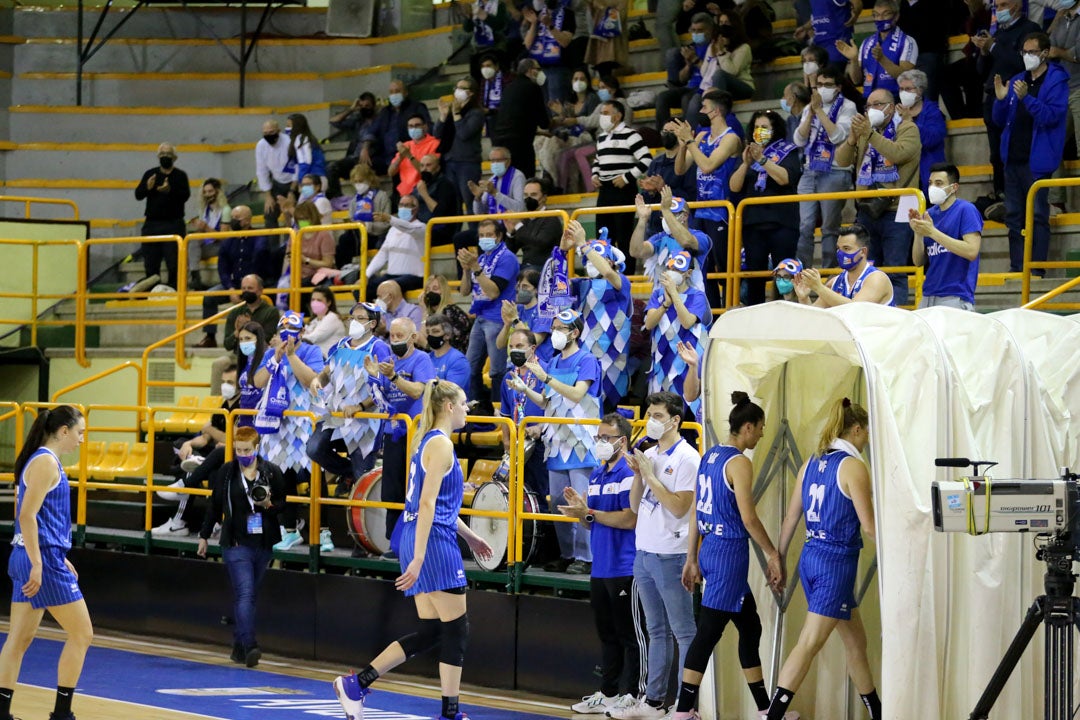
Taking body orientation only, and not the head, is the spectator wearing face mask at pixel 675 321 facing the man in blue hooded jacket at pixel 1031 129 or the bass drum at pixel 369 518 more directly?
the bass drum

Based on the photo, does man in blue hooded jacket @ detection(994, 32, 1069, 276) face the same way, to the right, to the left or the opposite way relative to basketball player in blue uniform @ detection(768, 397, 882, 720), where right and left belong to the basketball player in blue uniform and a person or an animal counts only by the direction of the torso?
the opposite way

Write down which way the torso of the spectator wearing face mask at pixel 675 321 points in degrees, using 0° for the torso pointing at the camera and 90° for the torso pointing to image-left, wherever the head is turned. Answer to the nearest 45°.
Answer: approximately 45°

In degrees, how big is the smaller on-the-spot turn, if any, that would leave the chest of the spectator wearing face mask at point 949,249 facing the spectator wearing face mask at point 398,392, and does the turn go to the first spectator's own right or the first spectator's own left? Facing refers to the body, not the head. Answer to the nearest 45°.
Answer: approximately 45° to the first spectator's own right

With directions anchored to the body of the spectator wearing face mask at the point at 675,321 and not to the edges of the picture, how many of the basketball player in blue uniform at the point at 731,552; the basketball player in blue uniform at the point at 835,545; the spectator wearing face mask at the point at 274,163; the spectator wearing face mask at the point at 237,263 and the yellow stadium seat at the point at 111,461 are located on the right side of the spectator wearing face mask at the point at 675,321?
3

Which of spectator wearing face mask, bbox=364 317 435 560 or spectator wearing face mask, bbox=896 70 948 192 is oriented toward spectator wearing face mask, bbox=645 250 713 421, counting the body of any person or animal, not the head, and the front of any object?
spectator wearing face mask, bbox=896 70 948 192

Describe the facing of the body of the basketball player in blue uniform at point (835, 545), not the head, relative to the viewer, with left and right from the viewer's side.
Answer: facing away from the viewer and to the right of the viewer

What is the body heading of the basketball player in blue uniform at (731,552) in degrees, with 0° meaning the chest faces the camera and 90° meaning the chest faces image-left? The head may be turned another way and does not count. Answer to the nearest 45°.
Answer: approximately 225°

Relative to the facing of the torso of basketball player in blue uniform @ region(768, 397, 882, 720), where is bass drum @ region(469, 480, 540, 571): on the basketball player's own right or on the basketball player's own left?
on the basketball player's own left
